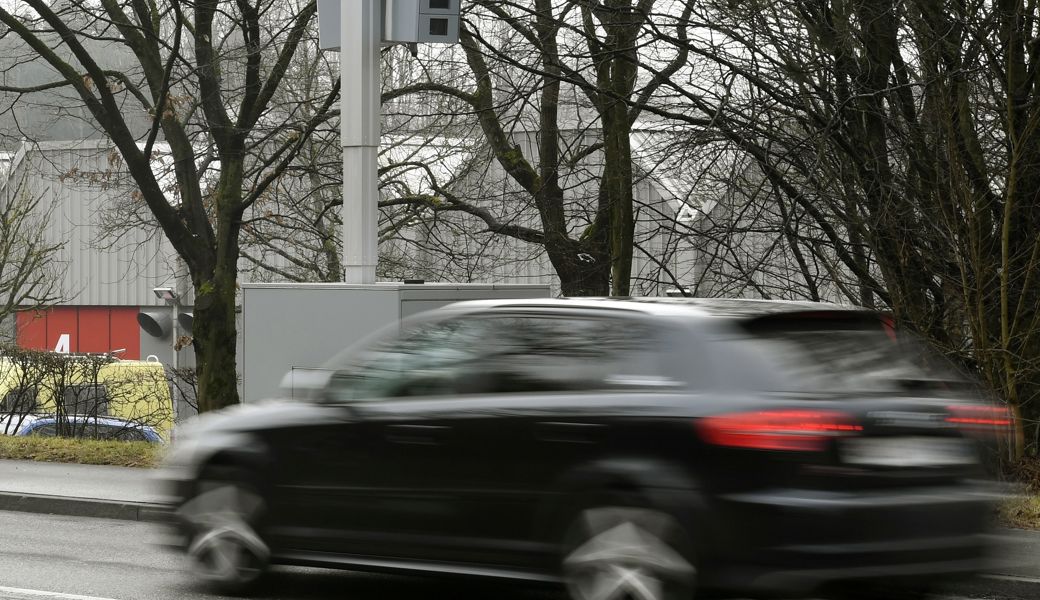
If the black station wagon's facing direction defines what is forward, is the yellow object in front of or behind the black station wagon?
in front

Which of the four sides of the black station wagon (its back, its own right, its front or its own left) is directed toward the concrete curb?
front

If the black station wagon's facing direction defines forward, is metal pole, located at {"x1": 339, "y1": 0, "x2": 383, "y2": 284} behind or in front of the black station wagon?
in front

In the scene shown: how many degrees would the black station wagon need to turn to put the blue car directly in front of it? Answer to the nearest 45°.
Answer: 0° — it already faces it

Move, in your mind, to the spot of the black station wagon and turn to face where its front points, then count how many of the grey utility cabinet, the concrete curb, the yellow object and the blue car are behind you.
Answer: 0

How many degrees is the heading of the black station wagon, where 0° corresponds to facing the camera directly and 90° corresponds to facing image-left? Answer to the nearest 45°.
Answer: approximately 135°
